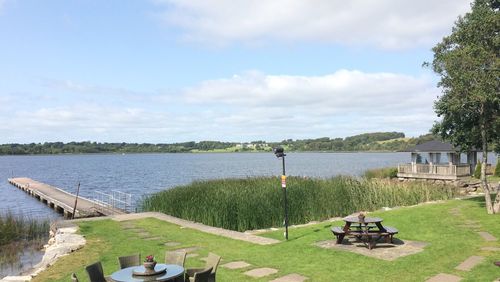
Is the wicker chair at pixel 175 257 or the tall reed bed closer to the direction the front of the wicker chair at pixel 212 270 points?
the wicker chair

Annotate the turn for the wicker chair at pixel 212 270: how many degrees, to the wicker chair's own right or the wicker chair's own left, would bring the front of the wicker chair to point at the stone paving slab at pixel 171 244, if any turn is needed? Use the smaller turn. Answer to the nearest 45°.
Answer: approximately 90° to the wicker chair's own right

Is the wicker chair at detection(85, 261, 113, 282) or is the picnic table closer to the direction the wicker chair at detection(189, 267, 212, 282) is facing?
the wicker chair

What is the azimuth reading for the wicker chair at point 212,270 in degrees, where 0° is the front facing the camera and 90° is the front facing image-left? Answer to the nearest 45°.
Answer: approximately 90°

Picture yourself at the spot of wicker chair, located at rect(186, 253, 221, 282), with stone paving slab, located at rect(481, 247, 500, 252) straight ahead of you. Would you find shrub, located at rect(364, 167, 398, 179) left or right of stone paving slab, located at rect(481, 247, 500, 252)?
left

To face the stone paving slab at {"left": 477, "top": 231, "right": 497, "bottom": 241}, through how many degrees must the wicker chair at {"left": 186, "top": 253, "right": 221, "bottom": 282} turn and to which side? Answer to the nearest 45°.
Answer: approximately 135° to its right

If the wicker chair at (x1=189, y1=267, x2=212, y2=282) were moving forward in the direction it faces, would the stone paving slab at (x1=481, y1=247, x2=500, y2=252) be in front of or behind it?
behind

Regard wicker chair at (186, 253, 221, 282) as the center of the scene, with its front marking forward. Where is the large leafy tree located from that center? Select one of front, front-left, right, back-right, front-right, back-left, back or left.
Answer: back-right

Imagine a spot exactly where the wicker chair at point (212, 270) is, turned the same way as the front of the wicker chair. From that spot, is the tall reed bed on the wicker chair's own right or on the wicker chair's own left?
on the wicker chair's own right

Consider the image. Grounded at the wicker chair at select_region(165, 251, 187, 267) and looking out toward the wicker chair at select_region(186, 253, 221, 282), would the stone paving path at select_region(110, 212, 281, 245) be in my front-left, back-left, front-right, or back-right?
back-left

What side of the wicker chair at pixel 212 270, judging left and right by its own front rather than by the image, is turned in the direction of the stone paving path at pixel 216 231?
right
